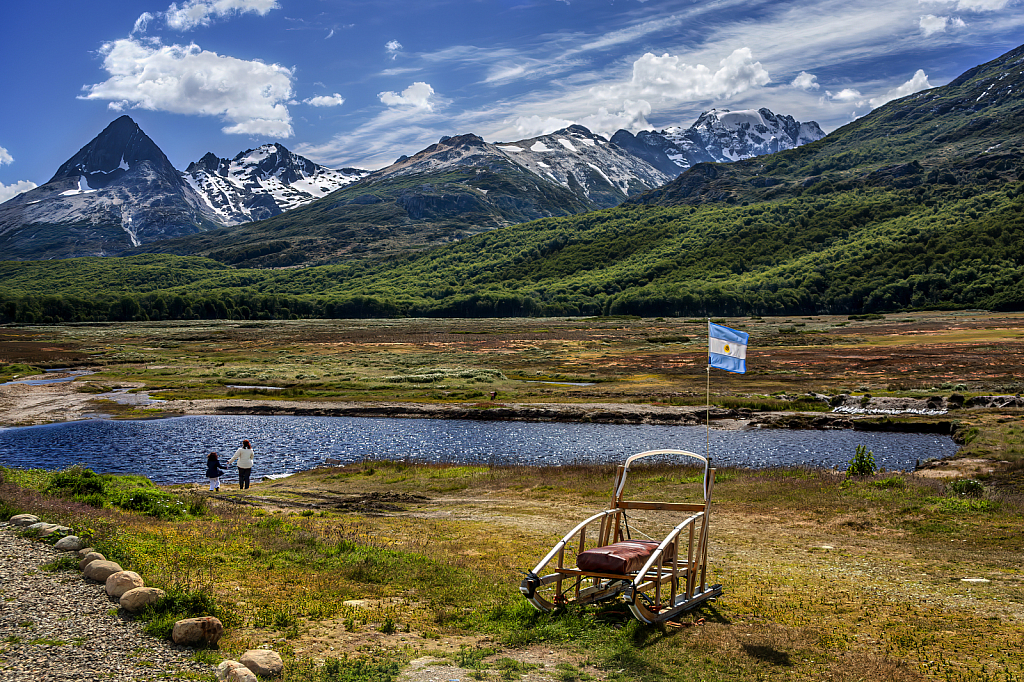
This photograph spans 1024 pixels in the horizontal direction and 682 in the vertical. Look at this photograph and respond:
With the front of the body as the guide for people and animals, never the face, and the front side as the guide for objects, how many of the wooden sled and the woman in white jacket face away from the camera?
1

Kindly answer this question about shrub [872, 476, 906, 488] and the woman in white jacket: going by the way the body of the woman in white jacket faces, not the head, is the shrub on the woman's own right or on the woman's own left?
on the woman's own right

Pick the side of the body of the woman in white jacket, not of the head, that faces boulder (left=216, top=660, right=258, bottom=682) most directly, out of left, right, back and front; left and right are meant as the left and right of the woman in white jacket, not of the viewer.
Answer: back

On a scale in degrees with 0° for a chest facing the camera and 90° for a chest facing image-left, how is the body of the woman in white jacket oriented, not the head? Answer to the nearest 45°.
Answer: approximately 180°

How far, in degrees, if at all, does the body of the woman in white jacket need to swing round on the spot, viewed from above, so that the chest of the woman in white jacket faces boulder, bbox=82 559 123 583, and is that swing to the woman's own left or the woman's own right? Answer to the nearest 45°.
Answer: approximately 180°

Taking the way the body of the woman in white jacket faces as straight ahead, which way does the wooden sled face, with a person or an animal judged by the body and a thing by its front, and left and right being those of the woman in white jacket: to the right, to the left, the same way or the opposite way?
to the left

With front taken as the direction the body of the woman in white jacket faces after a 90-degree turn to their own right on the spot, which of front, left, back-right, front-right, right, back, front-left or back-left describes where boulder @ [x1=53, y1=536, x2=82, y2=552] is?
right

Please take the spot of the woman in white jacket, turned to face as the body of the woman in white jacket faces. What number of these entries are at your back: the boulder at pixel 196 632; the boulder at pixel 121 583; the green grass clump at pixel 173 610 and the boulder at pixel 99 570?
4

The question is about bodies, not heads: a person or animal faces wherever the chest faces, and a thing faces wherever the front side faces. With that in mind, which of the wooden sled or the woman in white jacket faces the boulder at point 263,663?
the wooden sled

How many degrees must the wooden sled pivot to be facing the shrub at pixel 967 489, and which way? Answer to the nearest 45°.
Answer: approximately 180°

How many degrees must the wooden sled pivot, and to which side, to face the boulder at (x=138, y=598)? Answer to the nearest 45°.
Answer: approximately 45° to its right

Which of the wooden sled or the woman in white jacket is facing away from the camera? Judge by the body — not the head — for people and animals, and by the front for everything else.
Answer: the woman in white jacket

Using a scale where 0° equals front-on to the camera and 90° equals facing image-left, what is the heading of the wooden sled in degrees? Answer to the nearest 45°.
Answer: approximately 45°

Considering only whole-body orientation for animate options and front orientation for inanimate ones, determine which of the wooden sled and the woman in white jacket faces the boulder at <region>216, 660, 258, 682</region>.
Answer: the wooden sled
